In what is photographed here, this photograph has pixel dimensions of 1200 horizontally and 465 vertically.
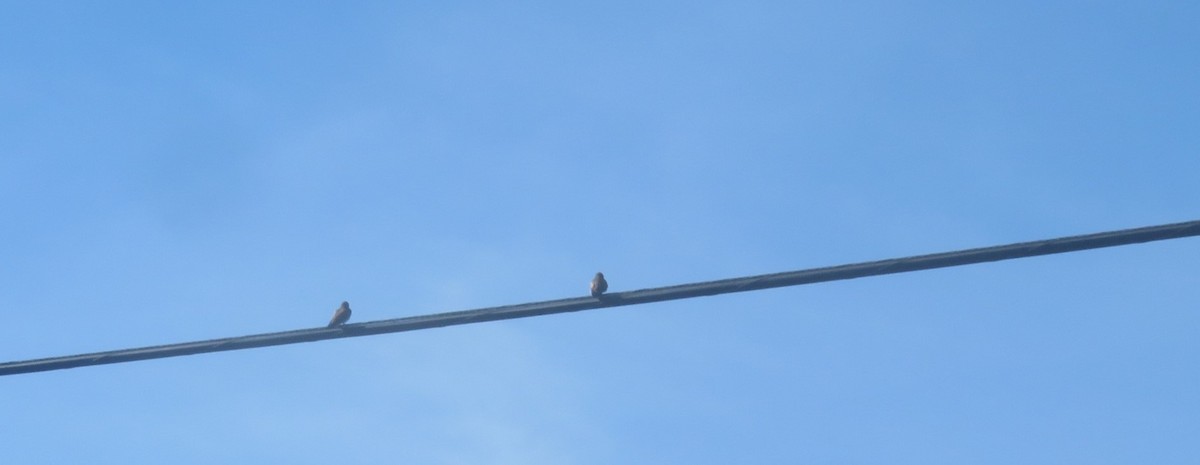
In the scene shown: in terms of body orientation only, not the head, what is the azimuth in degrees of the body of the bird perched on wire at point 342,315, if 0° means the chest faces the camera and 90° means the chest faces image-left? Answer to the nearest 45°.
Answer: approximately 270°

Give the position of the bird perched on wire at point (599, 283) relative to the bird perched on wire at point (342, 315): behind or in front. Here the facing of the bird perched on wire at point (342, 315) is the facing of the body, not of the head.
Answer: in front
